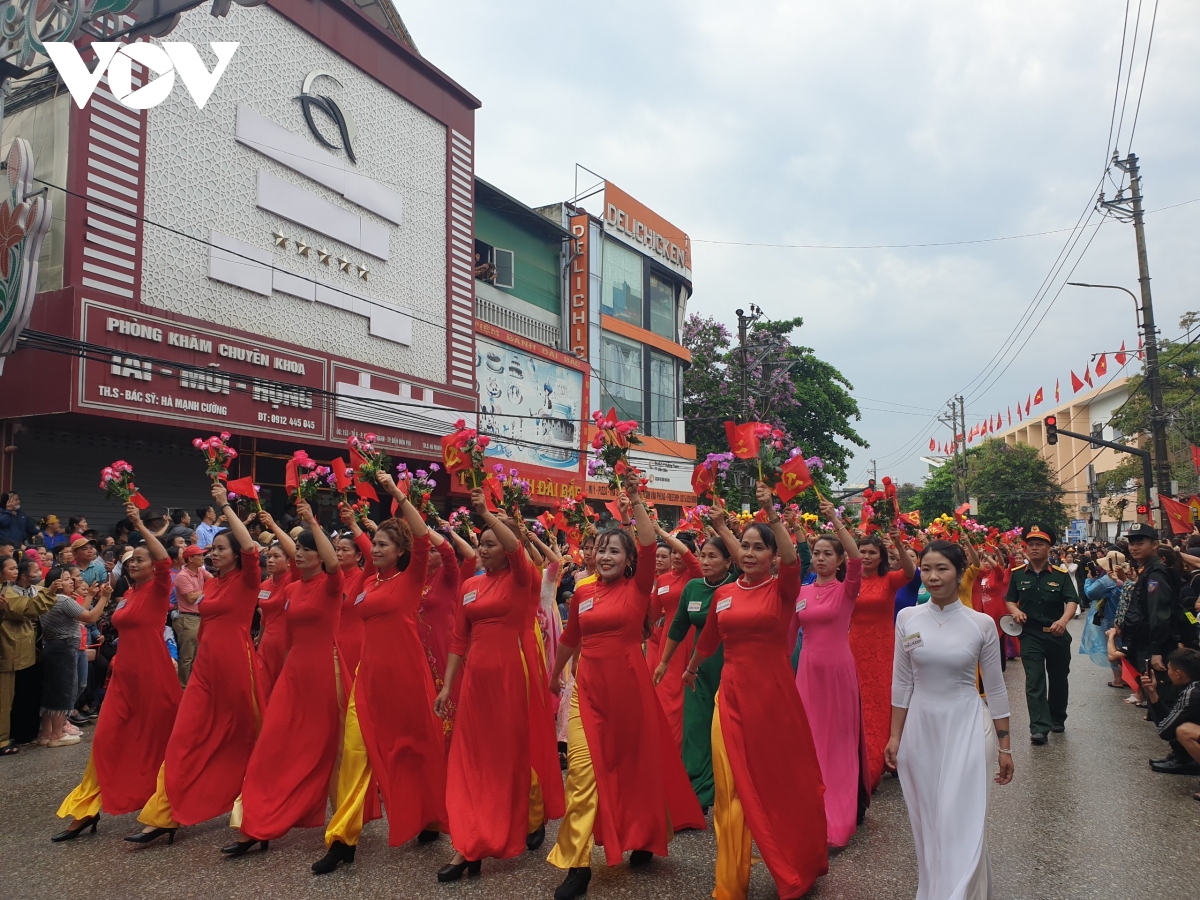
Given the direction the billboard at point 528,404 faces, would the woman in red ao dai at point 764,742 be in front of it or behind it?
in front

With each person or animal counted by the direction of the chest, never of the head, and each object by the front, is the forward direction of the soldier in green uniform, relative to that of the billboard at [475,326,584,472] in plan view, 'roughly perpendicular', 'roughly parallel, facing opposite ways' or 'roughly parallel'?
roughly perpendicular

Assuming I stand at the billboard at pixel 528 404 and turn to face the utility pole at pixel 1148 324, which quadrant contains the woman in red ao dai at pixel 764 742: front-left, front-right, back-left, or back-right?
front-right

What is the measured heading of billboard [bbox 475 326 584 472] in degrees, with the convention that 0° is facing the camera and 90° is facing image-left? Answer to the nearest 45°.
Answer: approximately 315°

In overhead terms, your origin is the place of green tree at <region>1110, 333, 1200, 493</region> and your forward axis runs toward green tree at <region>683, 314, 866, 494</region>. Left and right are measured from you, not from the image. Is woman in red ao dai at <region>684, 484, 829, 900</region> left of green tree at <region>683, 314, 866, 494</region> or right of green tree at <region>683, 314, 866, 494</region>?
left

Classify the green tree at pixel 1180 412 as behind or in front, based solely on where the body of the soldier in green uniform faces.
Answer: behind

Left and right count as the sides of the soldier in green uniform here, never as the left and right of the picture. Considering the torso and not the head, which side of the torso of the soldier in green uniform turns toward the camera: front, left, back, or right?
front

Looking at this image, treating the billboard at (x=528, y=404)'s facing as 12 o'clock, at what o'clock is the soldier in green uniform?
The soldier in green uniform is roughly at 1 o'clock from the billboard.

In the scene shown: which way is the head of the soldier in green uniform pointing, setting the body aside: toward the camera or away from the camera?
toward the camera

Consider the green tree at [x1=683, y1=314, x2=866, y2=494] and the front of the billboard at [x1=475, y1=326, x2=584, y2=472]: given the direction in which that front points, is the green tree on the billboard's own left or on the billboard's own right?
on the billboard's own left

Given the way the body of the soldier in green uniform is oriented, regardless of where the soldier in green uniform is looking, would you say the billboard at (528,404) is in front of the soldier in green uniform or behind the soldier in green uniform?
behind

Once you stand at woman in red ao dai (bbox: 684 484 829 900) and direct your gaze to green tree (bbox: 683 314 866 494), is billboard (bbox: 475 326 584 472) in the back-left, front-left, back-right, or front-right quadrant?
front-left

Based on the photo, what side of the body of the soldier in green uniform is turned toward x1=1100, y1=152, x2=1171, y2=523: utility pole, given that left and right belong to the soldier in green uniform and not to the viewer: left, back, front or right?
back

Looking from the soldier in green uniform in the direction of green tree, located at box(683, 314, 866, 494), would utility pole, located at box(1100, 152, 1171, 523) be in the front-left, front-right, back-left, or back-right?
front-right

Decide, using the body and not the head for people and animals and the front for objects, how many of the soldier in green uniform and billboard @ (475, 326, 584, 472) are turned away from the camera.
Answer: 0
